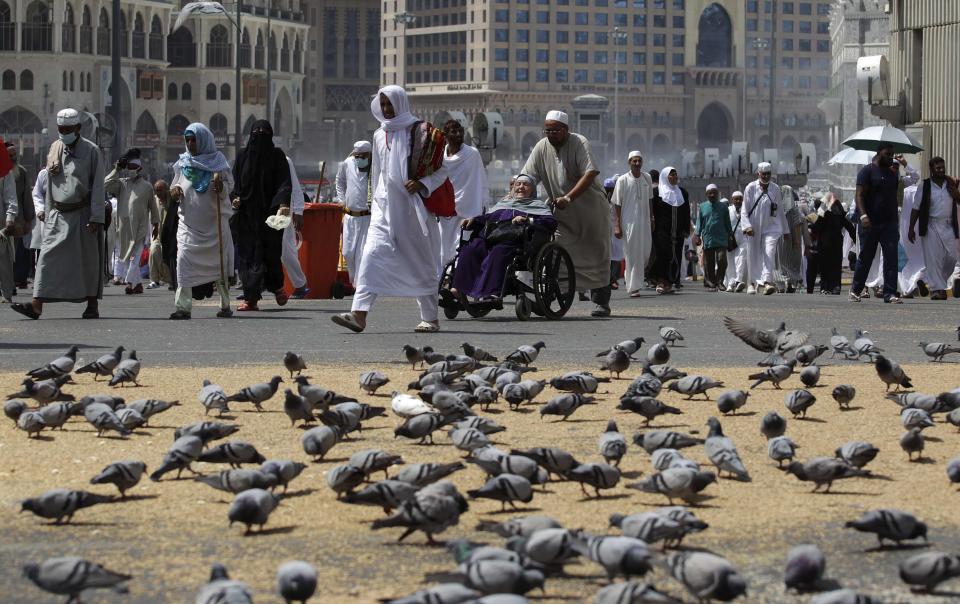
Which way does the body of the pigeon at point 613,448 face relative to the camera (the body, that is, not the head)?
away from the camera

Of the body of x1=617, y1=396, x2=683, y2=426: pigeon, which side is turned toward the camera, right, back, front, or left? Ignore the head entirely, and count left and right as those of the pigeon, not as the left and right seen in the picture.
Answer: left

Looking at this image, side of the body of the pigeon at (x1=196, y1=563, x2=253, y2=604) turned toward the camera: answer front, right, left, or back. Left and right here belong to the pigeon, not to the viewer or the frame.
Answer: back

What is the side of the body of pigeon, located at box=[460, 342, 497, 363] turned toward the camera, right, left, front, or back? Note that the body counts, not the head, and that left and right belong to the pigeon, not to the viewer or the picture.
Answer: left

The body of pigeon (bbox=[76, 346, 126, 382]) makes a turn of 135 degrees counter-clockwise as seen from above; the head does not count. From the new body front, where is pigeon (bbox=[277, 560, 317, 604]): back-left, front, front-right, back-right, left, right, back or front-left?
back-left

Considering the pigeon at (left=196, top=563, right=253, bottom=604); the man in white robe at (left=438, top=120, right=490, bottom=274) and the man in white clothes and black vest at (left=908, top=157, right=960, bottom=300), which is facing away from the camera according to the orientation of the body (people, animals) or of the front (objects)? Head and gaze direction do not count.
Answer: the pigeon

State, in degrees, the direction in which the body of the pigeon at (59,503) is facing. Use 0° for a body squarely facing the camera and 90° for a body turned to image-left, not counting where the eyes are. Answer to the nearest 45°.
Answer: approximately 90°

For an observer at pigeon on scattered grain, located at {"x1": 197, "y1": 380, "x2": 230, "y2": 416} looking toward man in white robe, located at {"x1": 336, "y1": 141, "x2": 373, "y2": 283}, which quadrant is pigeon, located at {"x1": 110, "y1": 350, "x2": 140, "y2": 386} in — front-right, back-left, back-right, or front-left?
front-left

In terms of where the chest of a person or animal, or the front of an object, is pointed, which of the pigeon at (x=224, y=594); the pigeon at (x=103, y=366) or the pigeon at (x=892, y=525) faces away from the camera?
the pigeon at (x=224, y=594)
